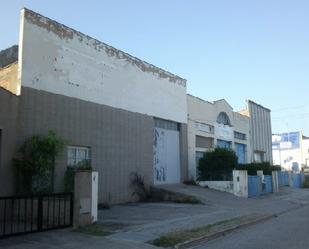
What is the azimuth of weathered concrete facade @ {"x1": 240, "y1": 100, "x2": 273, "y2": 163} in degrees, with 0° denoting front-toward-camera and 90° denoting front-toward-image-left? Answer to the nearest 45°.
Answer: approximately 315°

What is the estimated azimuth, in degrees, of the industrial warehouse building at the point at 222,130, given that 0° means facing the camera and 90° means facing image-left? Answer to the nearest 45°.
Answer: approximately 315°

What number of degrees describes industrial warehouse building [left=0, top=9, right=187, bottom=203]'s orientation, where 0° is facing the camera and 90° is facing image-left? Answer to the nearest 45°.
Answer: approximately 315°

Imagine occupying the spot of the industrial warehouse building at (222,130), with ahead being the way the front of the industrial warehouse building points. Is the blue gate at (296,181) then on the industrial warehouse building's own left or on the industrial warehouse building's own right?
on the industrial warehouse building's own left

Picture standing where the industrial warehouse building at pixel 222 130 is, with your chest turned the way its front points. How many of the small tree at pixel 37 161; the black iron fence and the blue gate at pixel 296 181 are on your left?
1

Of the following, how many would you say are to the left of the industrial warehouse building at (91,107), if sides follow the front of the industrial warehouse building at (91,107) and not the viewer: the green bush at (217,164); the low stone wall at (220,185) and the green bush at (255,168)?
3

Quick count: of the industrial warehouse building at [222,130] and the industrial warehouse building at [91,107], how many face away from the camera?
0

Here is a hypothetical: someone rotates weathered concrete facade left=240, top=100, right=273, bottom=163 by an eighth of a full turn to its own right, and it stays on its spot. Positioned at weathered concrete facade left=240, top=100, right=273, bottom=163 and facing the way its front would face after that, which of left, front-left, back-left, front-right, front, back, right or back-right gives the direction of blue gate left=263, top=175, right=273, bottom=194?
front

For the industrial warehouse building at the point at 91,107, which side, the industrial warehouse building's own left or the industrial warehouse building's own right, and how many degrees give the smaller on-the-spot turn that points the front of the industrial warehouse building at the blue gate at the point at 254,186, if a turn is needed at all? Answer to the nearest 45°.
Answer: approximately 90° to the industrial warehouse building's own left

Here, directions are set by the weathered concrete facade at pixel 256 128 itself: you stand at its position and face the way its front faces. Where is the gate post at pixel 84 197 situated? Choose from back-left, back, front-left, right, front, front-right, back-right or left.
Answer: front-right

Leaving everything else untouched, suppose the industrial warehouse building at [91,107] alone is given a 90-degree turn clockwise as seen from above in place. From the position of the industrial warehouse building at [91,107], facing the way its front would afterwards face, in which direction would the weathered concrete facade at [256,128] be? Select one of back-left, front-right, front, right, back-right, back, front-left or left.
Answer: back

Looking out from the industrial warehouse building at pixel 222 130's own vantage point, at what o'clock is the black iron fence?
The black iron fence is roughly at 2 o'clock from the industrial warehouse building.

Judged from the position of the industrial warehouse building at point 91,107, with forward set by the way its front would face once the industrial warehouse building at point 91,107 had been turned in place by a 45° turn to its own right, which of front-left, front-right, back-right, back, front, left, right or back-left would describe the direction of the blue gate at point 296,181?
back-left
